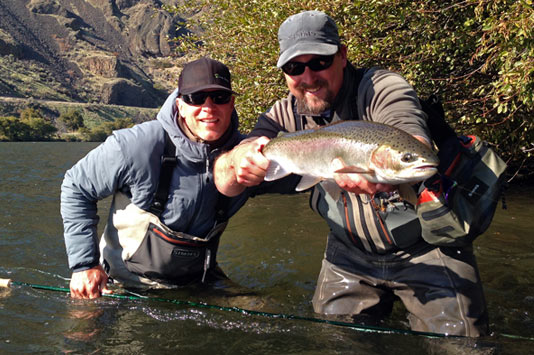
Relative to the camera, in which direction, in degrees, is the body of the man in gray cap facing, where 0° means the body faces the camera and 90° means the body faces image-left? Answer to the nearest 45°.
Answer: approximately 0°

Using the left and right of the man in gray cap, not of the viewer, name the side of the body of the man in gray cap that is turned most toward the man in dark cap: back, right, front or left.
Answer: right
